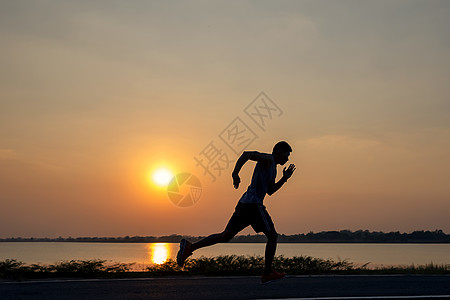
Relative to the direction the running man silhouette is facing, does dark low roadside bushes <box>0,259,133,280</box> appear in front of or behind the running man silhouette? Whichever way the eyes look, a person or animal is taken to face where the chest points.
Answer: behind

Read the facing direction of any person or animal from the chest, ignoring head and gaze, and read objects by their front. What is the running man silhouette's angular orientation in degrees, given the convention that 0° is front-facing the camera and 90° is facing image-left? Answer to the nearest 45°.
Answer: approximately 270°
